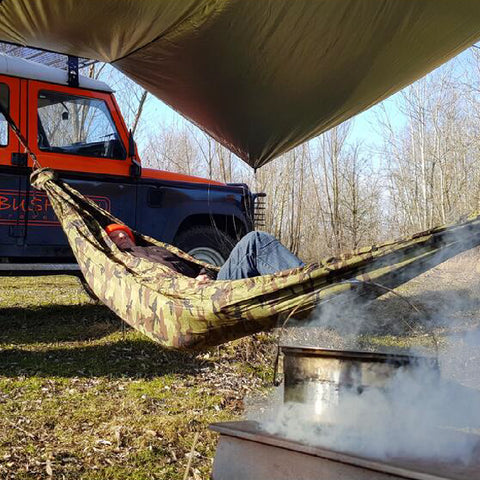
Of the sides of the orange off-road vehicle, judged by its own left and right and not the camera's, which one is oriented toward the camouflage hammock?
right

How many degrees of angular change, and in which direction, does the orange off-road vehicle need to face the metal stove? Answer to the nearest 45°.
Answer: approximately 90° to its right

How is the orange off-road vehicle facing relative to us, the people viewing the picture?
facing to the right of the viewer

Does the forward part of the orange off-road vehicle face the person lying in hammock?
no
